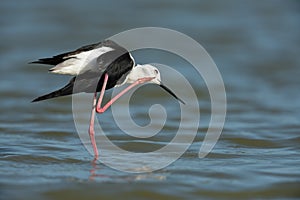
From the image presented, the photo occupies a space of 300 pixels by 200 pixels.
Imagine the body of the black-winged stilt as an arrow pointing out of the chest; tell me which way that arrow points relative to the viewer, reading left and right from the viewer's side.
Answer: facing to the right of the viewer
